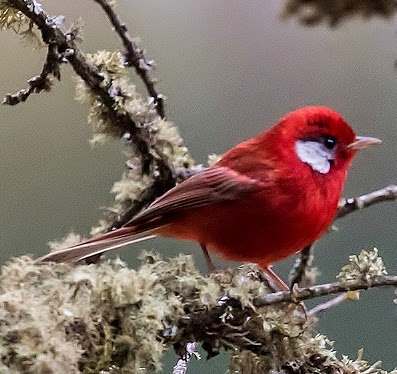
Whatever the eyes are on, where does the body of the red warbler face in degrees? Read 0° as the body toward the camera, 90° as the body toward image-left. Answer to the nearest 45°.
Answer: approximately 270°
